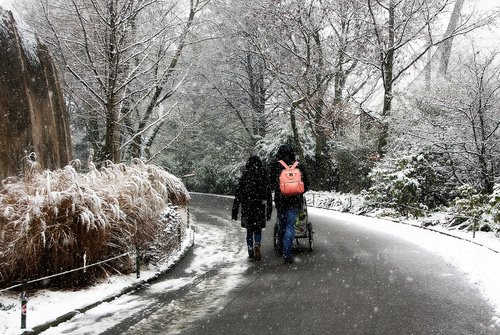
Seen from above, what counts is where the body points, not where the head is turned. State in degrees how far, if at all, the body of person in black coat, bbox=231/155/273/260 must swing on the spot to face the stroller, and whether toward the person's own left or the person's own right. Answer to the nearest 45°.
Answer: approximately 45° to the person's own right

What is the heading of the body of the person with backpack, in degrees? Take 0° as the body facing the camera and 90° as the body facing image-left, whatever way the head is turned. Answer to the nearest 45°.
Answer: approximately 180°

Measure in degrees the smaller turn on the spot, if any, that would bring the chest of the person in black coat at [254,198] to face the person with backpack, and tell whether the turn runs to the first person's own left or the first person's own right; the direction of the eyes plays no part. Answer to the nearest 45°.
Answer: approximately 135° to the first person's own right

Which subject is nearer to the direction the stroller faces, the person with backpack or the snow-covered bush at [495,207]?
the snow-covered bush

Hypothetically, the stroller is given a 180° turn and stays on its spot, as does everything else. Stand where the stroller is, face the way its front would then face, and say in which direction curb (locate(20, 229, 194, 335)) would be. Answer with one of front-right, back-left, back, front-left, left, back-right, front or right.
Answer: front-right

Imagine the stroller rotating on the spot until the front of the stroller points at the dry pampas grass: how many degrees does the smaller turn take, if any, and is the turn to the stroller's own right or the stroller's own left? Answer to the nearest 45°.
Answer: approximately 135° to the stroller's own left

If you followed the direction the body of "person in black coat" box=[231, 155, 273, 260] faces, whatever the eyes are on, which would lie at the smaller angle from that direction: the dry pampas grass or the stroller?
the stroller

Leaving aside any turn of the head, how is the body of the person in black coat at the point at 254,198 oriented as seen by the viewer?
away from the camera

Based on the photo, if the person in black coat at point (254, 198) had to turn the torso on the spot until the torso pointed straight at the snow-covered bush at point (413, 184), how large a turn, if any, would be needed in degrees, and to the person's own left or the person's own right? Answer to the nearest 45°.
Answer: approximately 45° to the person's own right

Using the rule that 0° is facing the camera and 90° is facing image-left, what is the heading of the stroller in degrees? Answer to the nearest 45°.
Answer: approximately 180°

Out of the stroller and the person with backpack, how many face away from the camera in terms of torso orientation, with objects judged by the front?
2

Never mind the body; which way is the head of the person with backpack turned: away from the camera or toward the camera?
away from the camera
